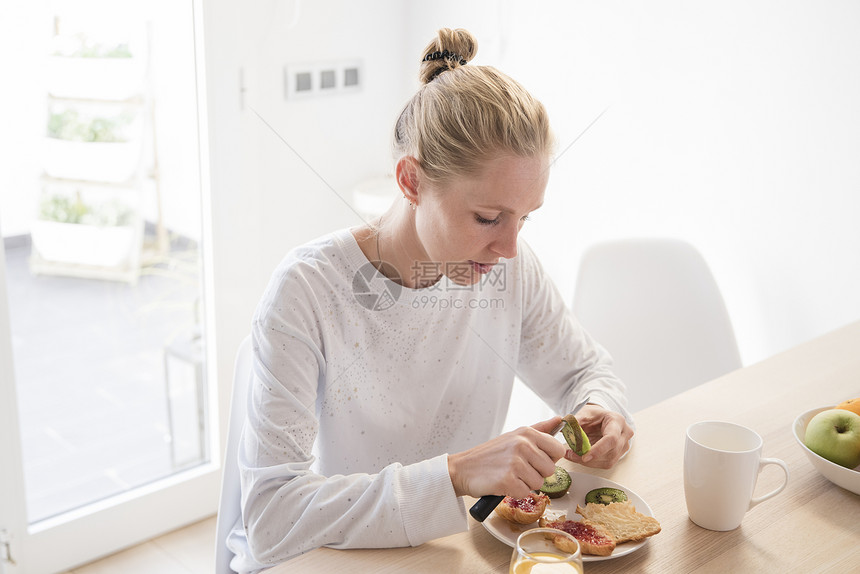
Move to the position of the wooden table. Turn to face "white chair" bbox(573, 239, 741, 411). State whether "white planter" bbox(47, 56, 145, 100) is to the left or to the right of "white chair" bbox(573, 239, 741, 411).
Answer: left

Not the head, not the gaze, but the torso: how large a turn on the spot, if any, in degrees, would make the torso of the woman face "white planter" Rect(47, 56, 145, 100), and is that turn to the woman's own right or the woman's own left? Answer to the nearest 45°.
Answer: approximately 180°

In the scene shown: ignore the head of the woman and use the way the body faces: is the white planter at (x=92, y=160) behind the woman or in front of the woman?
behind

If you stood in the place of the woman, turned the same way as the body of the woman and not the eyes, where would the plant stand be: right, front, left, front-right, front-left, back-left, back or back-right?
back

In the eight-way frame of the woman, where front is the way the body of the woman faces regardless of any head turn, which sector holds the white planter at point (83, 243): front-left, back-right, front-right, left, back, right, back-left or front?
back

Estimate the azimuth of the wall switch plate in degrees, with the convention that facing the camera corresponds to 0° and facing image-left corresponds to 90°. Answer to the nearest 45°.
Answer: approximately 315°

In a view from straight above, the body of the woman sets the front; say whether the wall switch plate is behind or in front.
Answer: behind

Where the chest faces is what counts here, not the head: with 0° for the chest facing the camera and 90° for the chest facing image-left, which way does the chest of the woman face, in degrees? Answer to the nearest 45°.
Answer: approximately 315°
